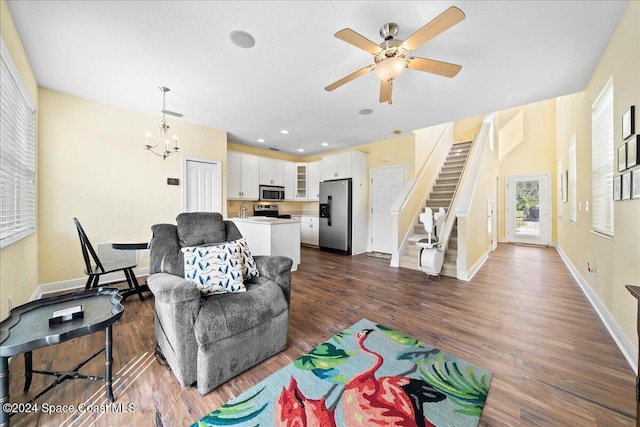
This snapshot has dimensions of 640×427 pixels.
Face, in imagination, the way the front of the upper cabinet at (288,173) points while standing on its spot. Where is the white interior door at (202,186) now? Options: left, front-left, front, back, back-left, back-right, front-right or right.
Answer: front-right

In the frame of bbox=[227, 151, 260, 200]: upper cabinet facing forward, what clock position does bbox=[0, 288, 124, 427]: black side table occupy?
The black side table is roughly at 2 o'clock from the upper cabinet.

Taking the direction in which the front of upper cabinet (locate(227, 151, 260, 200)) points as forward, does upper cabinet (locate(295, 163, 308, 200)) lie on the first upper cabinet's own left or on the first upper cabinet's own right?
on the first upper cabinet's own left

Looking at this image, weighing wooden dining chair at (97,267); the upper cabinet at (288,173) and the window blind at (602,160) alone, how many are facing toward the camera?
1

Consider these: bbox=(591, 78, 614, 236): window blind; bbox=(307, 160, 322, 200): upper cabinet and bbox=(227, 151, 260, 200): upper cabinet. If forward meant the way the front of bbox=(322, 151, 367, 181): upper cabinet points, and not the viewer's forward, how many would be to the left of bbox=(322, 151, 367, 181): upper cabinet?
1

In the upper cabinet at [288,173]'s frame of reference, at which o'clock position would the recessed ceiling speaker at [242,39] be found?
The recessed ceiling speaker is roughly at 12 o'clock from the upper cabinet.

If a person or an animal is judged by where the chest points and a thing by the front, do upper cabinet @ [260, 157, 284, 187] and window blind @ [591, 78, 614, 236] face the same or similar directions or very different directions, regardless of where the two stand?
very different directions

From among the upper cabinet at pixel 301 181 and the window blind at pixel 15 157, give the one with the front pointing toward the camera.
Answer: the upper cabinet

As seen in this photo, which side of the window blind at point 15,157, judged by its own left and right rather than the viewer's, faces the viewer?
right

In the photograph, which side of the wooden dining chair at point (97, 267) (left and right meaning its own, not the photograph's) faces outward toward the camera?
right

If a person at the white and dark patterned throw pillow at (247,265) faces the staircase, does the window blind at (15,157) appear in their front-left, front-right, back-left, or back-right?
back-left

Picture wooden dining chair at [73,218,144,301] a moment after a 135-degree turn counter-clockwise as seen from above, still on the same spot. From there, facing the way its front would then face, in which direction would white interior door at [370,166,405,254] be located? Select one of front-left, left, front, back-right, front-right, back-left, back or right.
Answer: back-right

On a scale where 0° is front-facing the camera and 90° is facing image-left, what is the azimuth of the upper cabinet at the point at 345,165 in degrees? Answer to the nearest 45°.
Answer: approximately 45°

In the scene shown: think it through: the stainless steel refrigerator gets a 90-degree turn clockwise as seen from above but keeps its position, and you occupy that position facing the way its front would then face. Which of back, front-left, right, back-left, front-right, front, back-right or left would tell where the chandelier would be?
left

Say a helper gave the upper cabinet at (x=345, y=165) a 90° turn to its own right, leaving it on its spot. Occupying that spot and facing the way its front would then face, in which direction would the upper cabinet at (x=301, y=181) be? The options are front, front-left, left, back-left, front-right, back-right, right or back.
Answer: front

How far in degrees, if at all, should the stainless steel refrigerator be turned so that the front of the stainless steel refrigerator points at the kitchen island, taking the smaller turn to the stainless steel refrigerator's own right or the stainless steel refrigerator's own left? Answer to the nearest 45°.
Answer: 0° — it already faces it

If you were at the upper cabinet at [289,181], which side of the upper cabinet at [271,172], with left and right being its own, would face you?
left

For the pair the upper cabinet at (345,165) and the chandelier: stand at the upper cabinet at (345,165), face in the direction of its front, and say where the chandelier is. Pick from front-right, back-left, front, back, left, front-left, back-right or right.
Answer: front

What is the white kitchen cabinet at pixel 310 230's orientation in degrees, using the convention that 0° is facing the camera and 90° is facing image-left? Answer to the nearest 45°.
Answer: approximately 45°

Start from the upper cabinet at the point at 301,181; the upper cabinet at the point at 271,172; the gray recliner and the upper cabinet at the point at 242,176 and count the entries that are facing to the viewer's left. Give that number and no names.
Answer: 0

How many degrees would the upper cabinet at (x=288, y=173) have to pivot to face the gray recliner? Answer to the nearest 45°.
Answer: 0° — it already faces it

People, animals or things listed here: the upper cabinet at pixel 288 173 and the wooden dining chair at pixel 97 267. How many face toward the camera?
1
